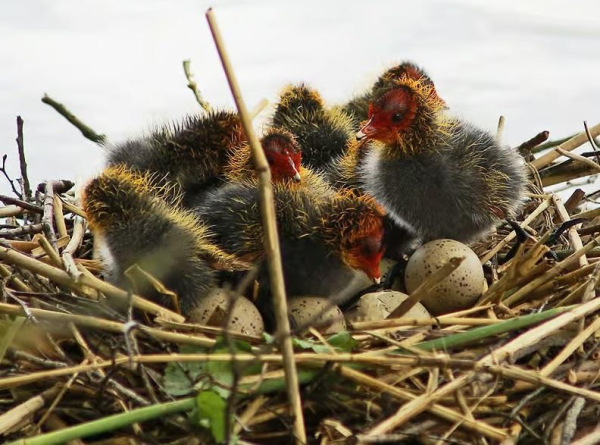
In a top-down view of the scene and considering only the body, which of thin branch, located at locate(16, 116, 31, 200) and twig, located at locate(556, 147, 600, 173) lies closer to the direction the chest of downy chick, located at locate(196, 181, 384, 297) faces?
the twig

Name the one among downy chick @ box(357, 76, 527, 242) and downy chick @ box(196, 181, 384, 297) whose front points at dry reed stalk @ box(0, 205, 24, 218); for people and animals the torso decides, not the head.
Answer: downy chick @ box(357, 76, 527, 242)

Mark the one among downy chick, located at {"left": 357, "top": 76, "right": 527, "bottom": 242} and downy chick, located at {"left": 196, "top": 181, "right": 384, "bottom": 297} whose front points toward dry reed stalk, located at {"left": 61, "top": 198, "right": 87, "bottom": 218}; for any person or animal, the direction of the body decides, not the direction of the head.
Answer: downy chick, located at {"left": 357, "top": 76, "right": 527, "bottom": 242}

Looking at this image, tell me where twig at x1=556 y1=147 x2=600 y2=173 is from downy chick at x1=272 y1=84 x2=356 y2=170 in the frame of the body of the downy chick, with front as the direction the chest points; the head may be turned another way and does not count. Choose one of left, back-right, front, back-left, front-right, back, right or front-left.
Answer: back-right

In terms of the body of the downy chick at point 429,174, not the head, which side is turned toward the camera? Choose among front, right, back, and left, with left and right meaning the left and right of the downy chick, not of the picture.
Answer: left

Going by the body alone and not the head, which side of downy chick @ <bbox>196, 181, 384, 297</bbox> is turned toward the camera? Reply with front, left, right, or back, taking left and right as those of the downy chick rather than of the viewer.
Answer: right

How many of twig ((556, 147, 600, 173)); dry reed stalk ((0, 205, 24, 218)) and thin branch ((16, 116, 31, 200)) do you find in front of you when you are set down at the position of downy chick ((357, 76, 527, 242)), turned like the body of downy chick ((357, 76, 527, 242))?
2

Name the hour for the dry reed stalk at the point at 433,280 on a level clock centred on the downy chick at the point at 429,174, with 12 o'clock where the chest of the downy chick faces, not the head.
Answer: The dry reed stalk is roughly at 9 o'clock from the downy chick.

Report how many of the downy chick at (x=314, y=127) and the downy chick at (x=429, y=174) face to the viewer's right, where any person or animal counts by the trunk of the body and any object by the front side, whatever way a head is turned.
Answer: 0

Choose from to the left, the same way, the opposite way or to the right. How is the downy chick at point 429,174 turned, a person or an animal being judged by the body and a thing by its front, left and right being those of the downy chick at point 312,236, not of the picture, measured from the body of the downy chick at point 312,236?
the opposite way

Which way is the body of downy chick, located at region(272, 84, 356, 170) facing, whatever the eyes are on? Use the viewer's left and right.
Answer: facing away from the viewer and to the left of the viewer

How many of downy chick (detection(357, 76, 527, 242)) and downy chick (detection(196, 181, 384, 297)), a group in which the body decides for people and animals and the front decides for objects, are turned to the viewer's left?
1
